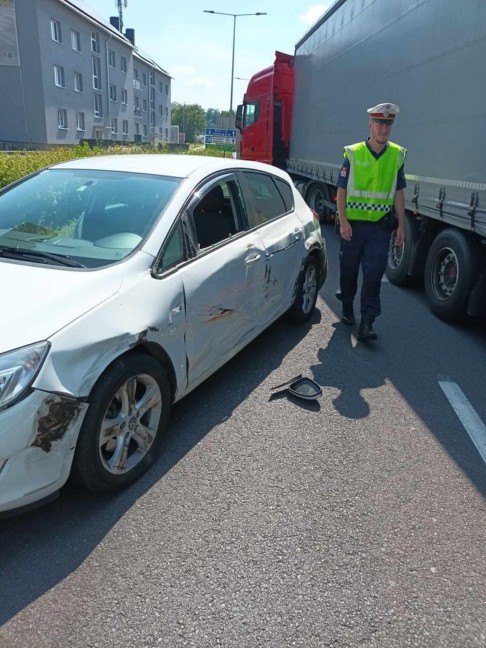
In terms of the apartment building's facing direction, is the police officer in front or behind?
in front

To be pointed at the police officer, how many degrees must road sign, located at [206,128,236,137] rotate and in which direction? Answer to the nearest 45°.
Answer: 0° — it already faces them

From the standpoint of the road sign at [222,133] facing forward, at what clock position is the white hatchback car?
The white hatchback car is roughly at 12 o'clock from the road sign.

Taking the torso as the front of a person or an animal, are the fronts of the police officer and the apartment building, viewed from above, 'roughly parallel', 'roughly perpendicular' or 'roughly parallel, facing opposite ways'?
roughly perpendicular

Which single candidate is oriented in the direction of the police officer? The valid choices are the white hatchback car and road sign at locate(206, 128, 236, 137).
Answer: the road sign

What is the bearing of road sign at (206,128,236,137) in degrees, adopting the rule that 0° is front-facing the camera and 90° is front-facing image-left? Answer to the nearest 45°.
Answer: approximately 0°

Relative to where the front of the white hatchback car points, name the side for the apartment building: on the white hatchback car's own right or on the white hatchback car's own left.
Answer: on the white hatchback car's own right

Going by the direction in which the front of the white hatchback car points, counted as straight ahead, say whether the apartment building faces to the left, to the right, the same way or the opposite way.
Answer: to the left

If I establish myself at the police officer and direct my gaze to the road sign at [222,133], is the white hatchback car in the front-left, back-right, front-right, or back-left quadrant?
back-left

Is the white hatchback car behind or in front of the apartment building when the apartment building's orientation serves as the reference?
in front
